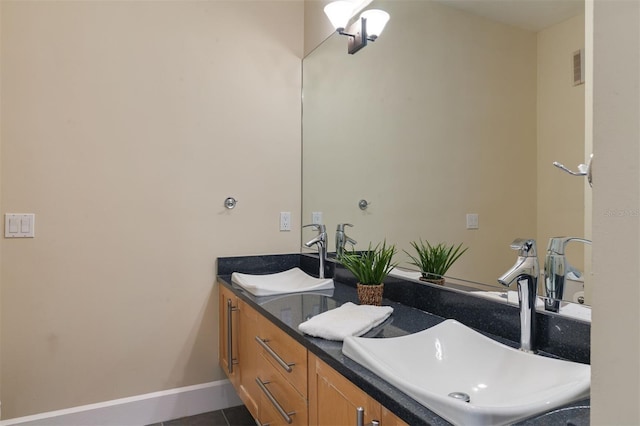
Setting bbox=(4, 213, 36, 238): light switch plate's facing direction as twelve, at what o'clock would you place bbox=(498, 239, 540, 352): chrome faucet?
The chrome faucet is roughly at 11 o'clock from the light switch plate.

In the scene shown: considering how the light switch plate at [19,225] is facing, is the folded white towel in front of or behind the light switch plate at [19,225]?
in front

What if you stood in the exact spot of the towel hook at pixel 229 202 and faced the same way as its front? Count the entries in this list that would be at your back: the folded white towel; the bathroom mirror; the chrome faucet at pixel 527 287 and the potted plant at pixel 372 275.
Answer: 0

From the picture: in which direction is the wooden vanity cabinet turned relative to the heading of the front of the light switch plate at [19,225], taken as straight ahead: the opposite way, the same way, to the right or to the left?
to the right

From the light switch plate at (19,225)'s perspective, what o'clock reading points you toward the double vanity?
The double vanity is roughly at 11 o'clock from the light switch plate.

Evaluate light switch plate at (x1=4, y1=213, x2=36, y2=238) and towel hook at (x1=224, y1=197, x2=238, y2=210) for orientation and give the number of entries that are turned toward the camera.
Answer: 2

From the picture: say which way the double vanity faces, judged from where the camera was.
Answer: facing the viewer and to the left of the viewer

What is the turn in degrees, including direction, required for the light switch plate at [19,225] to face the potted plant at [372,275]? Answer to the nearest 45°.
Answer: approximately 45° to its left

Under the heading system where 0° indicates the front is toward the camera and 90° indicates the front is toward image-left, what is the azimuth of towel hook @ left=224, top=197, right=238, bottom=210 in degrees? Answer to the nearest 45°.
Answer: approximately 0°

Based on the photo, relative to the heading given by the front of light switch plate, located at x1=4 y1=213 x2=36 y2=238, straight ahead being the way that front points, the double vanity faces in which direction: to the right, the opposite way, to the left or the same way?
to the right

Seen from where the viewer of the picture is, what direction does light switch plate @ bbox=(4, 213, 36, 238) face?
facing the viewer
